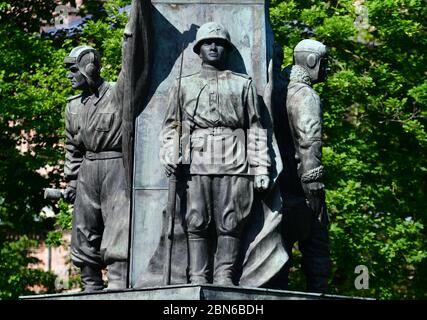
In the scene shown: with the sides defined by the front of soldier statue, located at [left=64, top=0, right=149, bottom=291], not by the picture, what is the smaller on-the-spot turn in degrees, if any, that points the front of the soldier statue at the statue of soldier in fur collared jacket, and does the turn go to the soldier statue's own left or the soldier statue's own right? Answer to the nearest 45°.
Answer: approximately 135° to the soldier statue's own left

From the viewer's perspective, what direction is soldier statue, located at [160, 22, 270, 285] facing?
toward the camera

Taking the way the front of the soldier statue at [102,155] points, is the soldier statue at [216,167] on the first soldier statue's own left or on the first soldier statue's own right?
on the first soldier statue's own left

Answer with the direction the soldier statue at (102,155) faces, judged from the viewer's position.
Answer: facing the viewer and to the left of the viewer

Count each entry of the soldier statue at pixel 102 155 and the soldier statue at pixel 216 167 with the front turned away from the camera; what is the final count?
0
